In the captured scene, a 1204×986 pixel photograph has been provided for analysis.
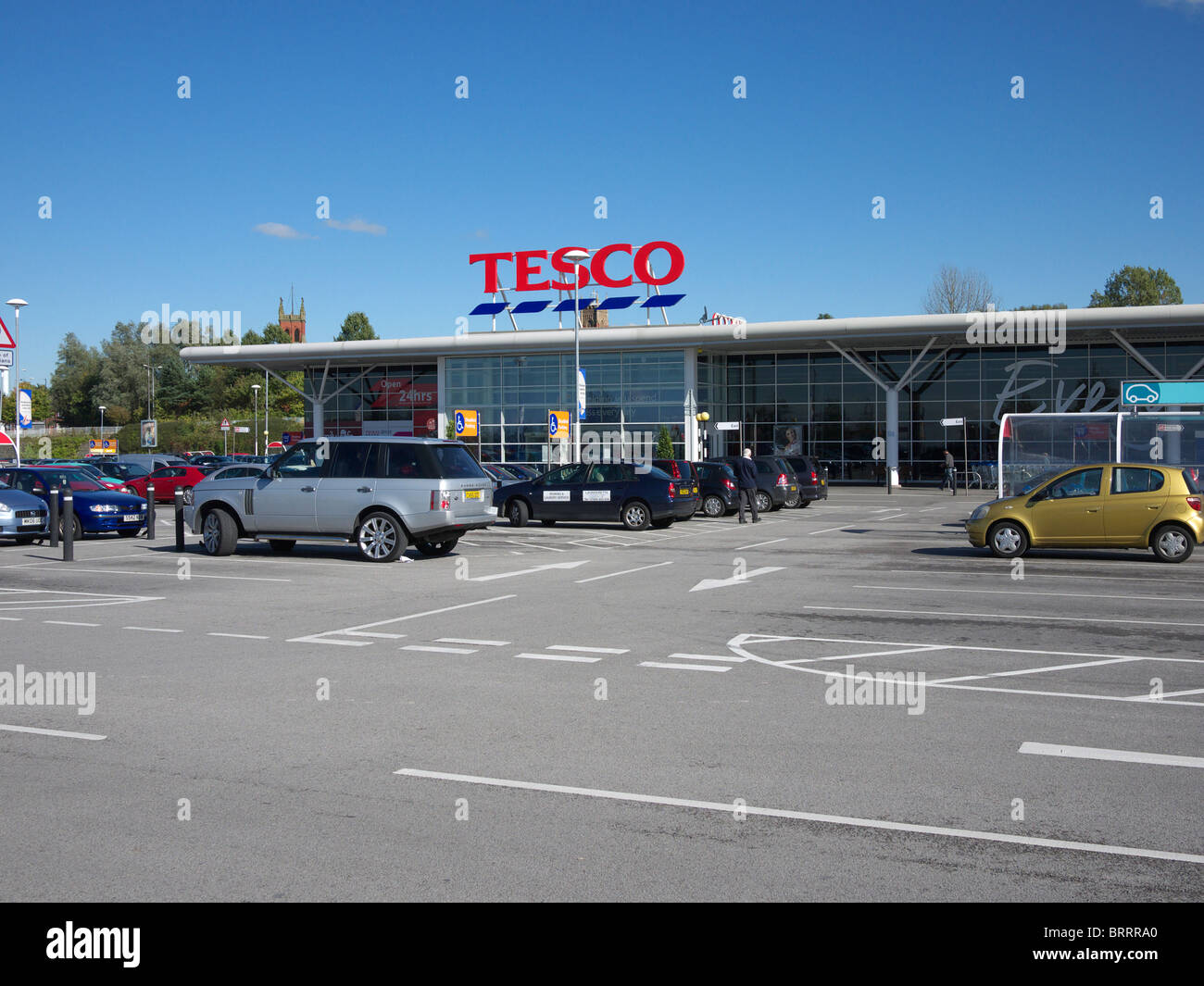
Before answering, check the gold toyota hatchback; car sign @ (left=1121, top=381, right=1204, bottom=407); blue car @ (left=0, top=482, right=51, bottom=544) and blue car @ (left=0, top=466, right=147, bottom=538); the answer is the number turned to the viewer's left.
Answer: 1

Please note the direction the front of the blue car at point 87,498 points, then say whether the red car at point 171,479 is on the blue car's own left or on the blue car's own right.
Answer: on the blue car's own left

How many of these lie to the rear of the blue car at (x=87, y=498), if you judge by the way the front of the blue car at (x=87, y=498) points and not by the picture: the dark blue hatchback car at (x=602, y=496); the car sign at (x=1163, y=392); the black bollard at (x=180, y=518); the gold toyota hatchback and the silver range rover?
0

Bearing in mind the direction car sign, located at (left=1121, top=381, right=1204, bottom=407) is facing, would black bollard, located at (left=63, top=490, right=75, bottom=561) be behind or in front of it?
in front

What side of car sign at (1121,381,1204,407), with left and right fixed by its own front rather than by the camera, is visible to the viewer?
front

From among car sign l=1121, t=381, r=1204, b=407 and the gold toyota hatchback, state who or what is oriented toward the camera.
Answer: the car sign

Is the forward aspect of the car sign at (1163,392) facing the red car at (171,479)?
no

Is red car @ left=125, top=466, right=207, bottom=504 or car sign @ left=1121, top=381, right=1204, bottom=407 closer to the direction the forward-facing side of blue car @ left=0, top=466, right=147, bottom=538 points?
the car sign

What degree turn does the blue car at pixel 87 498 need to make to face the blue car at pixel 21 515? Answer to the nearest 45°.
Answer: approximately 90° to its right

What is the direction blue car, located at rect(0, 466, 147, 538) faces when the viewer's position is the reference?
facing the viewer and to the right of the viewer

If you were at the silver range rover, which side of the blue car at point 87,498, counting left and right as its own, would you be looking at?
front

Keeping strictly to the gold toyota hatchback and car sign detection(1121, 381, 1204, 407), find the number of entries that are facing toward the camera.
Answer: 1

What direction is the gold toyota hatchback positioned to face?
to the viewer's left

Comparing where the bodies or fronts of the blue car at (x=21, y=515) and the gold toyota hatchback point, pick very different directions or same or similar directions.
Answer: very different directions
